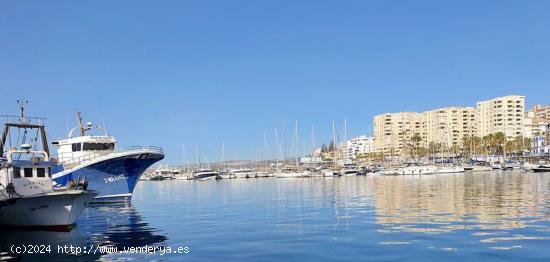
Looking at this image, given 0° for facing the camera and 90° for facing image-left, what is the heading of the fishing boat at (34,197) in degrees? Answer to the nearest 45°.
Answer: approximately 315°

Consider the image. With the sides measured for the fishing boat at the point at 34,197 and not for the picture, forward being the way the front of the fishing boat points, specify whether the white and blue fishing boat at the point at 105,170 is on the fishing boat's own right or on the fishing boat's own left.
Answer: on the fishing boat's own left
